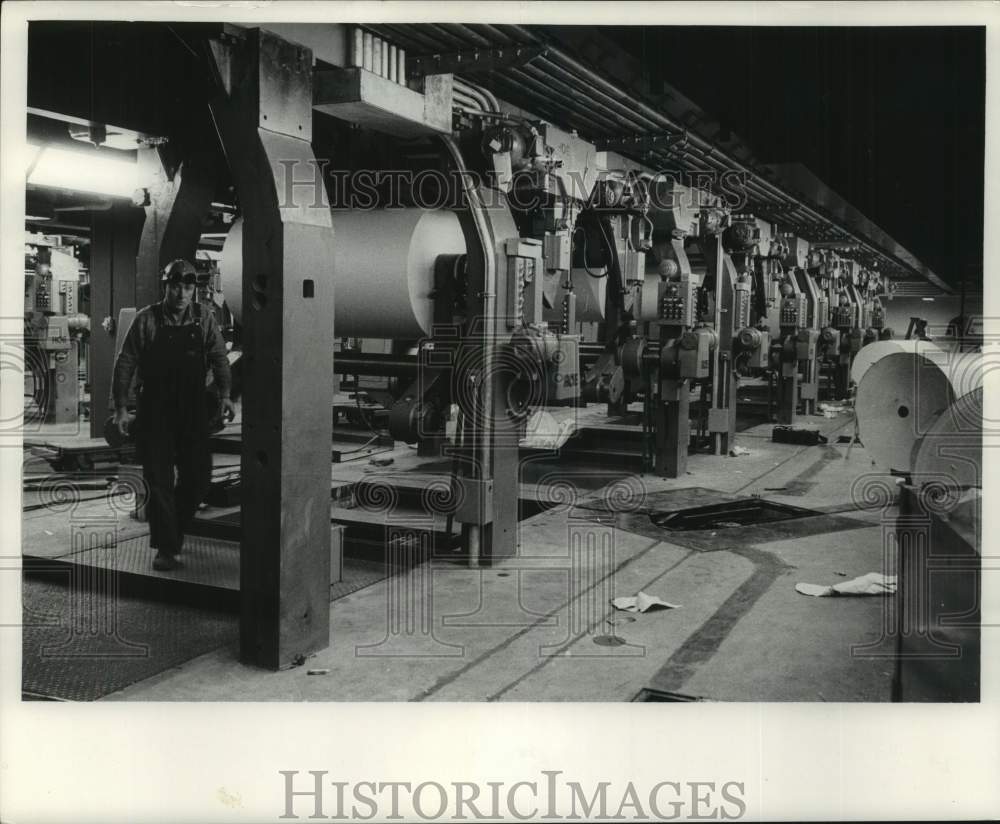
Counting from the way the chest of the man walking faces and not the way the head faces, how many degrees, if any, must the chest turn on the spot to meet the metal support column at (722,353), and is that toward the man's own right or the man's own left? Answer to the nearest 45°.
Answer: approximately 135° to the man's own left

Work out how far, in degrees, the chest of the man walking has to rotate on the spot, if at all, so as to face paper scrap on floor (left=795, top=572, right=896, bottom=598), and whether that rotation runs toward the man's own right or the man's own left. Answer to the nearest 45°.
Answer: approximately 90° to the man's own left

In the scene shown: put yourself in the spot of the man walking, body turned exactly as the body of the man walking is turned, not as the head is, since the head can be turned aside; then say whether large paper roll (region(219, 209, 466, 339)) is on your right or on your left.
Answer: on your left

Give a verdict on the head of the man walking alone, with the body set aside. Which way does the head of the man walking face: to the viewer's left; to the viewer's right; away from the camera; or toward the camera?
toward the camera

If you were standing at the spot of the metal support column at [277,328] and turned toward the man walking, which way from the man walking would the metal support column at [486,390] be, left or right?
right

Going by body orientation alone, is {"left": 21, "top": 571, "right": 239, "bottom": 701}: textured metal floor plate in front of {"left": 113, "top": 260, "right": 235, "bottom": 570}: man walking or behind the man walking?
in front

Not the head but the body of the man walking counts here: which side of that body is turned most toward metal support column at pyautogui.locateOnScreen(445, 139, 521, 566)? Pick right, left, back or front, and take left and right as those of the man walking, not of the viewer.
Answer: left

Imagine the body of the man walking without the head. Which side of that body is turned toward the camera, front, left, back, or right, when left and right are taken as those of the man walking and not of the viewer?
front

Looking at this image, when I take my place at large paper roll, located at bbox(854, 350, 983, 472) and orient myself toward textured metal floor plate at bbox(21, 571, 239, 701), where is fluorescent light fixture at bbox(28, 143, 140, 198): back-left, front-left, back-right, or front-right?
front-right

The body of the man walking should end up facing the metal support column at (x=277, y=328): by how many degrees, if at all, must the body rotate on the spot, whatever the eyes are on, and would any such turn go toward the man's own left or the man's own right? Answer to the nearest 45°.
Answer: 0° — they already face it
